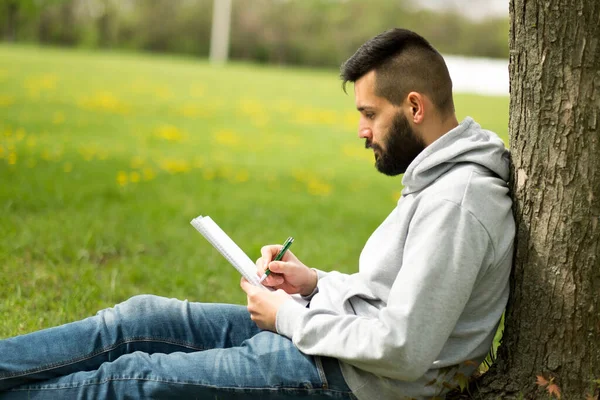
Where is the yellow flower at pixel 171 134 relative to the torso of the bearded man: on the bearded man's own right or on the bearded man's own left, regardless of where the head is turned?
on the bearded man's own right

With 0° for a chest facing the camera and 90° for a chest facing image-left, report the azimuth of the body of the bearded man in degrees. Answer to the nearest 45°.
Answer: approximately 90°

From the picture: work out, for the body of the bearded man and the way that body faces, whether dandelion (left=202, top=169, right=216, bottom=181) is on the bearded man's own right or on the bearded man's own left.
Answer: on the bearded man's own right

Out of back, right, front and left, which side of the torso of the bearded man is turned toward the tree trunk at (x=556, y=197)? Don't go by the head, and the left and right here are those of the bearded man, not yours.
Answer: back

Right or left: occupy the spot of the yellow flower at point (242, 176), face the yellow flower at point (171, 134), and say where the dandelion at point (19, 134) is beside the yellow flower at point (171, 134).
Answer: left

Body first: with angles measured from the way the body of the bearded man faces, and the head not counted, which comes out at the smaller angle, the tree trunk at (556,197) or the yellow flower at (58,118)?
the yellow flower

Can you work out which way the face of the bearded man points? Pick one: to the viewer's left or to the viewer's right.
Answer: to the viewer's left

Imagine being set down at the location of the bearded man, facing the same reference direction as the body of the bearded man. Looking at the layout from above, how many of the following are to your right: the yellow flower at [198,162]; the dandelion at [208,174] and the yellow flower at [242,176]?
3

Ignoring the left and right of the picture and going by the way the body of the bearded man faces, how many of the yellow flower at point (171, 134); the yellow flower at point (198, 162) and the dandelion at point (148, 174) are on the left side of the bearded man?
0

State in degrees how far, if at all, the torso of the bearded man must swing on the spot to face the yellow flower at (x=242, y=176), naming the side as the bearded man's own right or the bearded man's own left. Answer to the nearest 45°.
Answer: approximately 90° to the bearded man's own right

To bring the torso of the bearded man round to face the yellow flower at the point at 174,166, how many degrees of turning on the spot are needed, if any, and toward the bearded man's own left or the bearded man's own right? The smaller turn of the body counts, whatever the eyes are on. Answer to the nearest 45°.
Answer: approximately 90° to the bearded man's own right

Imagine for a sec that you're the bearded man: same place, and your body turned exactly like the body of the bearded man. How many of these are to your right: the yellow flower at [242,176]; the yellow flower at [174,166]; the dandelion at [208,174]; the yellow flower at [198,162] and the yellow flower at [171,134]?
5

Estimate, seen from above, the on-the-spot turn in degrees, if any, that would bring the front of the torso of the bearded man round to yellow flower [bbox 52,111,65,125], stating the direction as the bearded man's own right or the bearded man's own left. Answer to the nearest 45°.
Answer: approximately 90° to the bearded man's own right

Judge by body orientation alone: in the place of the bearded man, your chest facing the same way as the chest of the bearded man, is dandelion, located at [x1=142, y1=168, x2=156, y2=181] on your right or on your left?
on your right

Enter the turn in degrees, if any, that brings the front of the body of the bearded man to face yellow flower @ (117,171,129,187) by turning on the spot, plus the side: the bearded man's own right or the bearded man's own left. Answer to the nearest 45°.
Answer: approximately 90° to the bearded man's own right

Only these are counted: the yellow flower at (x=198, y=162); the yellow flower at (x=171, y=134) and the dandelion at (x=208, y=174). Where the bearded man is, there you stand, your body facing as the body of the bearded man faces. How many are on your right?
3

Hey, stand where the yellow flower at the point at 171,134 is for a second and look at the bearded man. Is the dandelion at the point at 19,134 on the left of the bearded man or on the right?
right
